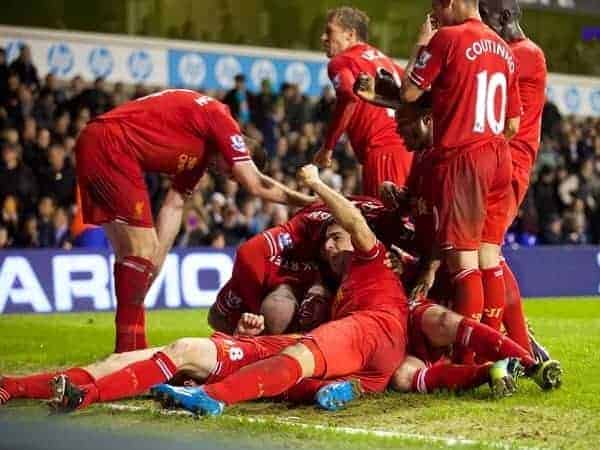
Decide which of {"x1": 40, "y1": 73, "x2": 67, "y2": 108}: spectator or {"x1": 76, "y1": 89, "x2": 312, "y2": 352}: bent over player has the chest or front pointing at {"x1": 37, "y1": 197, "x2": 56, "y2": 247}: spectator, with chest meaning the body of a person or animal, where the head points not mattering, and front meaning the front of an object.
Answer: {"x1": 40, "y1": 73, "x2": 67, "y2": 108}: spectator

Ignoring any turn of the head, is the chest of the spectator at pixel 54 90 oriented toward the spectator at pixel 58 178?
yes

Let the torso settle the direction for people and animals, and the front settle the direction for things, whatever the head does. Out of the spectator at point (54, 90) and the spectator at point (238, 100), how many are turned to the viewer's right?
0

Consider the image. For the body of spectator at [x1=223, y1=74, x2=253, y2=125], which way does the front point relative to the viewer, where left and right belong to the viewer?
facing the viewer

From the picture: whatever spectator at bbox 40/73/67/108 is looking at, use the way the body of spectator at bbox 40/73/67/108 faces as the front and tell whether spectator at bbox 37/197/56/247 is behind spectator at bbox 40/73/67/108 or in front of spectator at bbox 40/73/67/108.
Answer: in front

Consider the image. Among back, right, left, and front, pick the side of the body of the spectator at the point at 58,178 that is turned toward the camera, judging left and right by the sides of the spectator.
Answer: front

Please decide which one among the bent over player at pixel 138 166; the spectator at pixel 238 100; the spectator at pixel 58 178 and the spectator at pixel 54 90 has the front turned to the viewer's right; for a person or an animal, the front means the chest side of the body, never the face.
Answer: the bent over player

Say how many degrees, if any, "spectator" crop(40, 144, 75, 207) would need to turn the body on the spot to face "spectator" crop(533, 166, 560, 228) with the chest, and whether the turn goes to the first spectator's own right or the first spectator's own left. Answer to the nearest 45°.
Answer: approximately 135° to the first spectator's own left

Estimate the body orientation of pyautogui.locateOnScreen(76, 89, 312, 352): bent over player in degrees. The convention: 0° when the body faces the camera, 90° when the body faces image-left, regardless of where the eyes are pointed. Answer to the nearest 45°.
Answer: approximately 270°

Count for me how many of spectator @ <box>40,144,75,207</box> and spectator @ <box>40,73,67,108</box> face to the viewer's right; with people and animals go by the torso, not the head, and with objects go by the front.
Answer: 0
